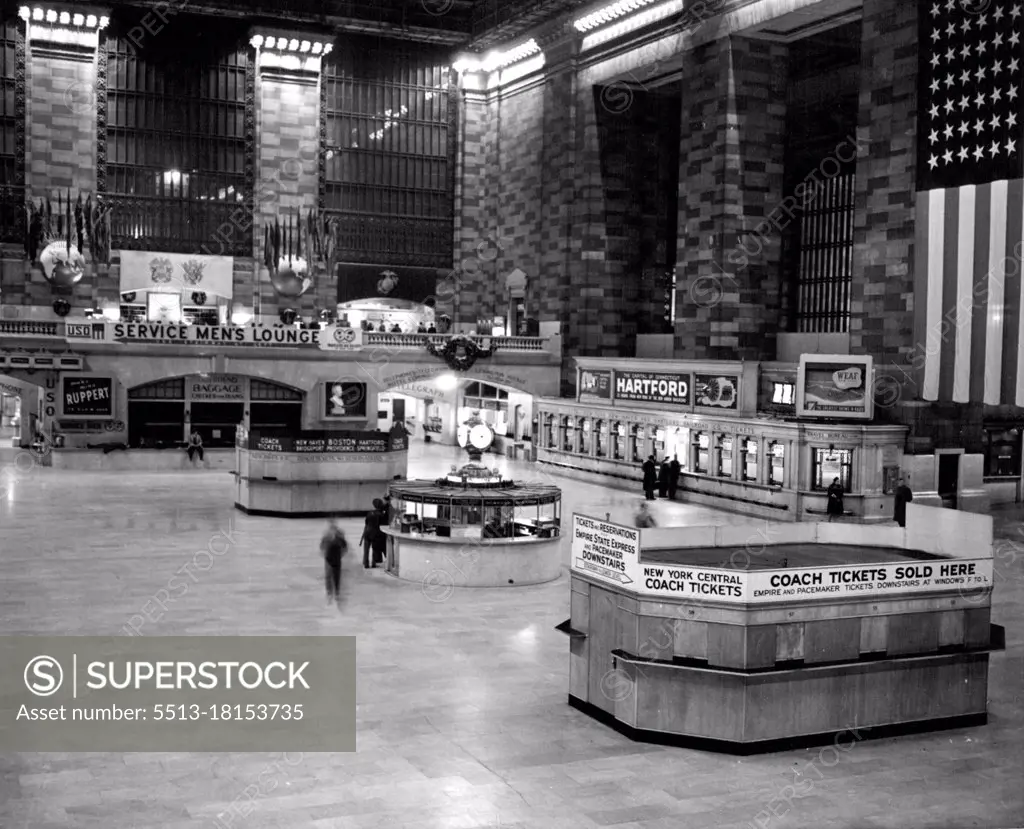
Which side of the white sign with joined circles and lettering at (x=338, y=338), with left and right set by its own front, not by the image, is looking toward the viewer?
front

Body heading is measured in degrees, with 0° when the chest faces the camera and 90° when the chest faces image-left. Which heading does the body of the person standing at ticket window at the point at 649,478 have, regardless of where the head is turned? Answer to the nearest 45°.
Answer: approximately 225°

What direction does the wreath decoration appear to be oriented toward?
toward the camera

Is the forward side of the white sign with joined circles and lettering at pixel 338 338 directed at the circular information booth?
yes

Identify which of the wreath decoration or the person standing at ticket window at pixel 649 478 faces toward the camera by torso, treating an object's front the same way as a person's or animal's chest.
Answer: the wreath decoration

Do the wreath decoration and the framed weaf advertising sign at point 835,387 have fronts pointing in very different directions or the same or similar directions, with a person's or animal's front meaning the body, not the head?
same or similar directions

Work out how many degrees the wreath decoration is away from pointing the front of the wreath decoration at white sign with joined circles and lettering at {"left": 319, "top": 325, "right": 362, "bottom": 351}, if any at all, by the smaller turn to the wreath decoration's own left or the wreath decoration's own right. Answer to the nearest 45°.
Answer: approximately 90° to the wreath decoration's own right

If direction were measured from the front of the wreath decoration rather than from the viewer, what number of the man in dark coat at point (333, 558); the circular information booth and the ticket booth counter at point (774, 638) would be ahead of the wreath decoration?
3

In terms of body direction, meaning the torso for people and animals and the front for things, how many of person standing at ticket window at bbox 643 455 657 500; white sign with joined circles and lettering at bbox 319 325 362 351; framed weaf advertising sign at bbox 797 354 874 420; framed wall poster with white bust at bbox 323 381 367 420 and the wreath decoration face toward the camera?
4

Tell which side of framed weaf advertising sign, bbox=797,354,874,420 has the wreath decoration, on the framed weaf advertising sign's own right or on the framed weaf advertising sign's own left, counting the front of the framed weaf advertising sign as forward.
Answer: on the framed weaf advertising sign's own right

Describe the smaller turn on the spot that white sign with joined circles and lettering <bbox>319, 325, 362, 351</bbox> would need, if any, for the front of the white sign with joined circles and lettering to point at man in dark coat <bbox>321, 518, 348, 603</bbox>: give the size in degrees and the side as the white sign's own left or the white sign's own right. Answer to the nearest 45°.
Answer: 0° — it already faces them

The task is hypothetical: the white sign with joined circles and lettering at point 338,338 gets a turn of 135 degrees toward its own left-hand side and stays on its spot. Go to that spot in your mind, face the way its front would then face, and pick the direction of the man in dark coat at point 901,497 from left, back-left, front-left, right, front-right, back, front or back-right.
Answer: right

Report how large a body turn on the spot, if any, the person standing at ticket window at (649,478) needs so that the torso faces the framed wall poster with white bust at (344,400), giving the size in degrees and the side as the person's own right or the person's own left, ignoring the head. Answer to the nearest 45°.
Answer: approximately 90° to the person's own left

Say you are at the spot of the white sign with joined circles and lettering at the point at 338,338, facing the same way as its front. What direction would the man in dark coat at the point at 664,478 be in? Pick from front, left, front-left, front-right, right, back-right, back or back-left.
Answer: front-left

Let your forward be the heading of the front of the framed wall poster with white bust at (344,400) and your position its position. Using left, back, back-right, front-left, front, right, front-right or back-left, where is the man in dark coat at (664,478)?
front-left

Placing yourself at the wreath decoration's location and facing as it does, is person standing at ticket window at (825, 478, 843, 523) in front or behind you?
in front
